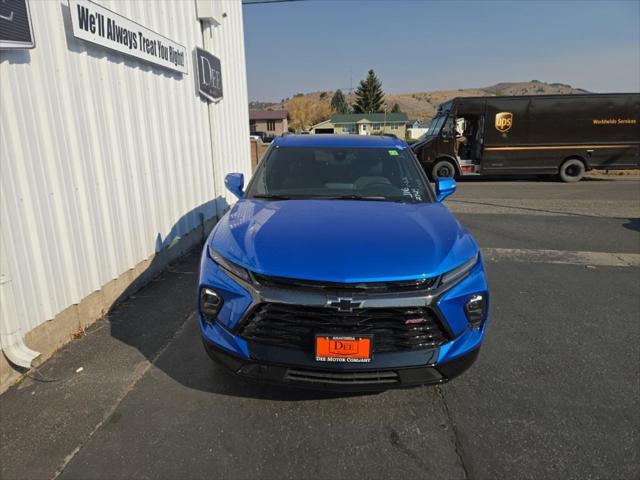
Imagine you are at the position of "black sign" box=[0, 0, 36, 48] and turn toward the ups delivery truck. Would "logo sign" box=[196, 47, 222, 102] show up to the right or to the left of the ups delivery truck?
left

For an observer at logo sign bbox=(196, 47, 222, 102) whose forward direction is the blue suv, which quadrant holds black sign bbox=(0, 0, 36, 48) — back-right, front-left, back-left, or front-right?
front-right

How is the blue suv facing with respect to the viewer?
toward the camera

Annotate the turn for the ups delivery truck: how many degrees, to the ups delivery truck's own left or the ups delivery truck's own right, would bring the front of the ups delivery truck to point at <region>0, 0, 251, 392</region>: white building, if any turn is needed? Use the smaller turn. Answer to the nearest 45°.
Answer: approximately 90° to the ups delivery truck's own left

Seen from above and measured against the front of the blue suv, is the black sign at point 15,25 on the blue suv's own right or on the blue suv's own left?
on the blue suv's own right

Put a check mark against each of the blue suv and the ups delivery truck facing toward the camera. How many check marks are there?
1

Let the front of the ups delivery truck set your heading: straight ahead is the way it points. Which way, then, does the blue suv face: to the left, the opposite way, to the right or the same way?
to the left

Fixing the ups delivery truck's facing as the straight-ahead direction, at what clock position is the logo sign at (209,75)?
The logo sign is roughly at 10 o'clock from the ups delivery truck.

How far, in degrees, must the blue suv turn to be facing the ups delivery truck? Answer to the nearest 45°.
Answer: approximately 135° to its left

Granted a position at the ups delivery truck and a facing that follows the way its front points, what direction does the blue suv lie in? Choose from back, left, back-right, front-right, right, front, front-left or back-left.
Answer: left

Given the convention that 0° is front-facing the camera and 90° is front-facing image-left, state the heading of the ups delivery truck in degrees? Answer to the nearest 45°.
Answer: approximately 90°

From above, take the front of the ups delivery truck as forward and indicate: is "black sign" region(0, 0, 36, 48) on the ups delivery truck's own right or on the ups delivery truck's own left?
on the ups delivery truck's own left
